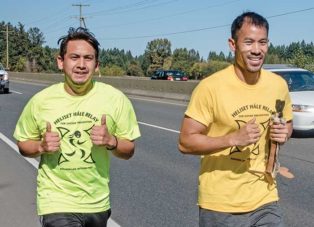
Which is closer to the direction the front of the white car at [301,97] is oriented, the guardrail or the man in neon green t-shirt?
the man in neon green t-shirt

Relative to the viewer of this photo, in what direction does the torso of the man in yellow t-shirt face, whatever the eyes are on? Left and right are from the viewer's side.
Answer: facing the viewer and to the right of the viewer

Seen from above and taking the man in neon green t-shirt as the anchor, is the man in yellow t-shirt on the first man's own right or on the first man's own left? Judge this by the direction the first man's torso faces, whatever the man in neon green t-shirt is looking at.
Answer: on the first man's own left

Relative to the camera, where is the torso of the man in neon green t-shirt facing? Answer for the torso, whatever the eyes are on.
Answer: toward the camera

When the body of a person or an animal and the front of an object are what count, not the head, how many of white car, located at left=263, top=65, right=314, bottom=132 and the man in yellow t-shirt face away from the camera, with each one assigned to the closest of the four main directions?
0

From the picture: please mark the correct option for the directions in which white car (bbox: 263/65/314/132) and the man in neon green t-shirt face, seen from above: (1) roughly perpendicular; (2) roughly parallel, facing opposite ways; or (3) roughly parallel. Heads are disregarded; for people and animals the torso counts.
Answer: roughly parallel

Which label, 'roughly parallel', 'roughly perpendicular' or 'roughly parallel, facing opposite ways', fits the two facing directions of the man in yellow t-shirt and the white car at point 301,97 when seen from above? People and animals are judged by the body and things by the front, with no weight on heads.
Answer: roughly parallel

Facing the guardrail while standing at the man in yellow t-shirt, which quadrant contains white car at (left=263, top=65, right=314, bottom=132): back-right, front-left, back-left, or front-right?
front-right

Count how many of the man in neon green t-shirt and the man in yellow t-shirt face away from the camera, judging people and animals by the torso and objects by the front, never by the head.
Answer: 0

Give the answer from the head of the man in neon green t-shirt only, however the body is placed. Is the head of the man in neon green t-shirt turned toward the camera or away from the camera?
toward the camera

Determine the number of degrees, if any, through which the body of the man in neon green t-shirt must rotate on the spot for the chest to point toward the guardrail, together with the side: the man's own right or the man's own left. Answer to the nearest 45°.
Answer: approximately 180°
